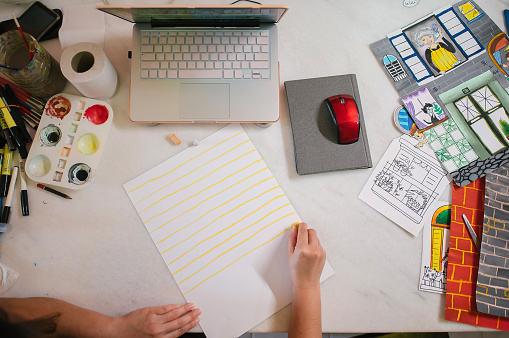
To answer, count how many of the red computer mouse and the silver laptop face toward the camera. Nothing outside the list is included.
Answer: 1

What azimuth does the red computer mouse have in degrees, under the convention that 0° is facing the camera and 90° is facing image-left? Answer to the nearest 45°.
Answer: approximately 180°

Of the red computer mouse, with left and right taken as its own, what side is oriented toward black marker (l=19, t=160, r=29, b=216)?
left

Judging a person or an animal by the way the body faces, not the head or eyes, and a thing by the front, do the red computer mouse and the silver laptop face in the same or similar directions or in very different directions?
very different directions
